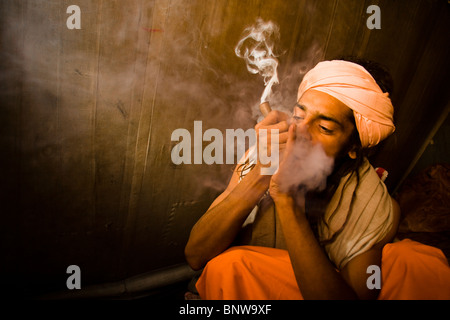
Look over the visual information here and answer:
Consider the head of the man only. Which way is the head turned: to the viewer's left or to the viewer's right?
to the viewer's left

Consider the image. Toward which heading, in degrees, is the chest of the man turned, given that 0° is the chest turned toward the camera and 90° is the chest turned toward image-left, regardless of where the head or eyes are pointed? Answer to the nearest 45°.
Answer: approximately 45°
